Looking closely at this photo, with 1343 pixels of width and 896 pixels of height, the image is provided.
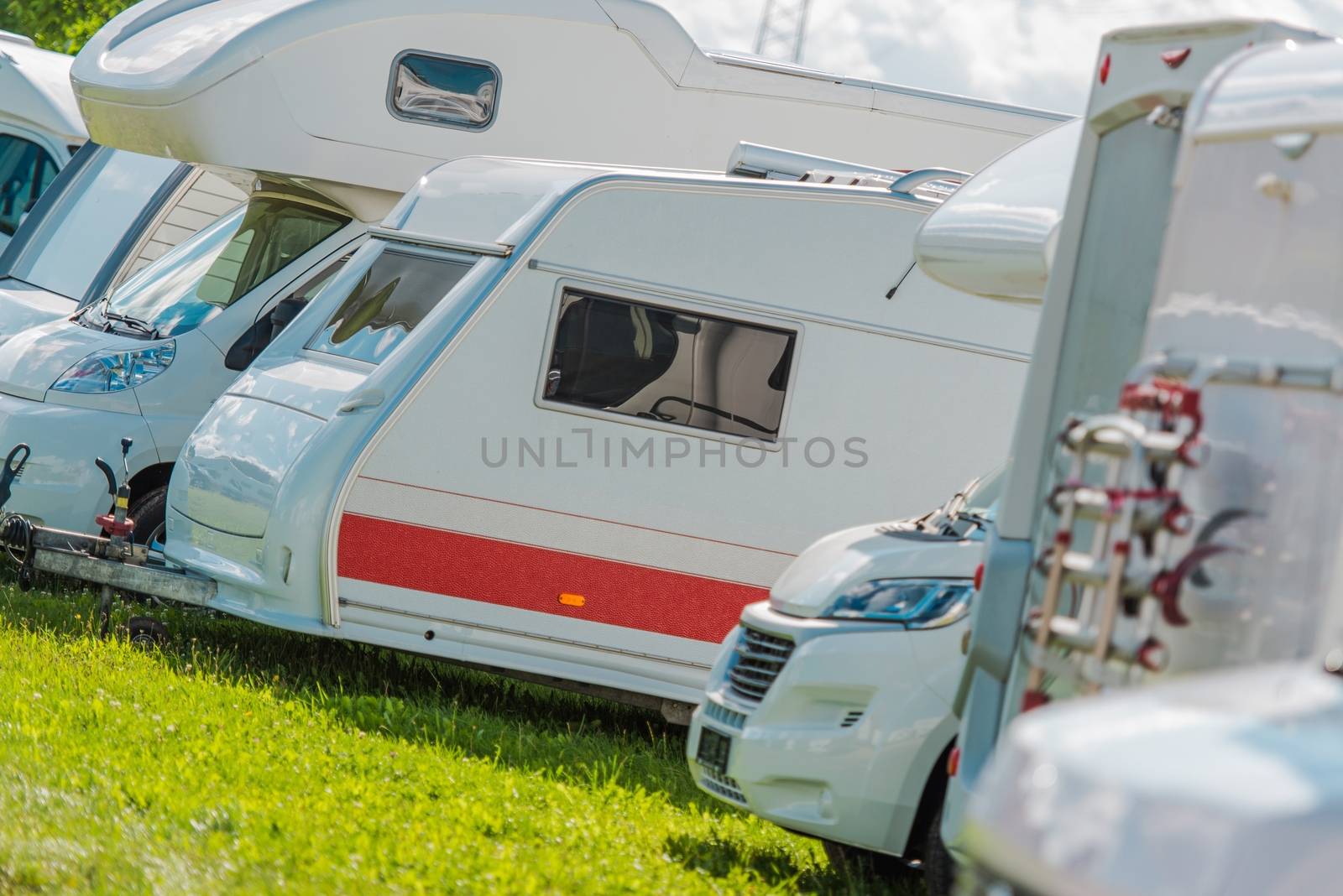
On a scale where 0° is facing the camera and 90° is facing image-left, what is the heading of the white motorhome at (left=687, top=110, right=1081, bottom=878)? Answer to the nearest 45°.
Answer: approximately 45°

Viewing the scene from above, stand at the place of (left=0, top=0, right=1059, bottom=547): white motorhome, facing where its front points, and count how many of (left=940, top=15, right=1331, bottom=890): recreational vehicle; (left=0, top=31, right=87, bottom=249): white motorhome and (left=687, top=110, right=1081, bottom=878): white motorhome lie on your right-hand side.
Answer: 1

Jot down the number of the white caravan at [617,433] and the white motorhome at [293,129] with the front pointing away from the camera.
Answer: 0

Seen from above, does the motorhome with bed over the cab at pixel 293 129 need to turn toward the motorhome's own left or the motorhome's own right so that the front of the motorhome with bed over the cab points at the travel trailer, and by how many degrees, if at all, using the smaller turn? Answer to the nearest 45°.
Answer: approximately 90° to the motorhome's own left

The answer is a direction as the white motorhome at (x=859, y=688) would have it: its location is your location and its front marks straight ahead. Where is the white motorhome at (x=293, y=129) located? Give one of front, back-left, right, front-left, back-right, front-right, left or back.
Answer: right

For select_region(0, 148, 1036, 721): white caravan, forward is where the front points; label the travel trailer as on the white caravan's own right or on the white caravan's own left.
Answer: on the white caravan's own left

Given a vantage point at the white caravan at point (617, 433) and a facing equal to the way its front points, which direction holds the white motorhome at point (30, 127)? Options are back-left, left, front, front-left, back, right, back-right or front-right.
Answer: right

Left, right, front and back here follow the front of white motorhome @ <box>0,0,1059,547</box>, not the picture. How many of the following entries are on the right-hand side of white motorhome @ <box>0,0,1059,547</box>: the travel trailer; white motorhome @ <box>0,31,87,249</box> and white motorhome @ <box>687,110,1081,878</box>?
1

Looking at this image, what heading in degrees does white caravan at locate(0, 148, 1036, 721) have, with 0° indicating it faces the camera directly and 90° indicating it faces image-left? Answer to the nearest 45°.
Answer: approximately 45°

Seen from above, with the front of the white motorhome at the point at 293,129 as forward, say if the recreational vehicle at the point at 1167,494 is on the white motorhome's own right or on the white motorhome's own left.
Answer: on the white motorhome's own left
